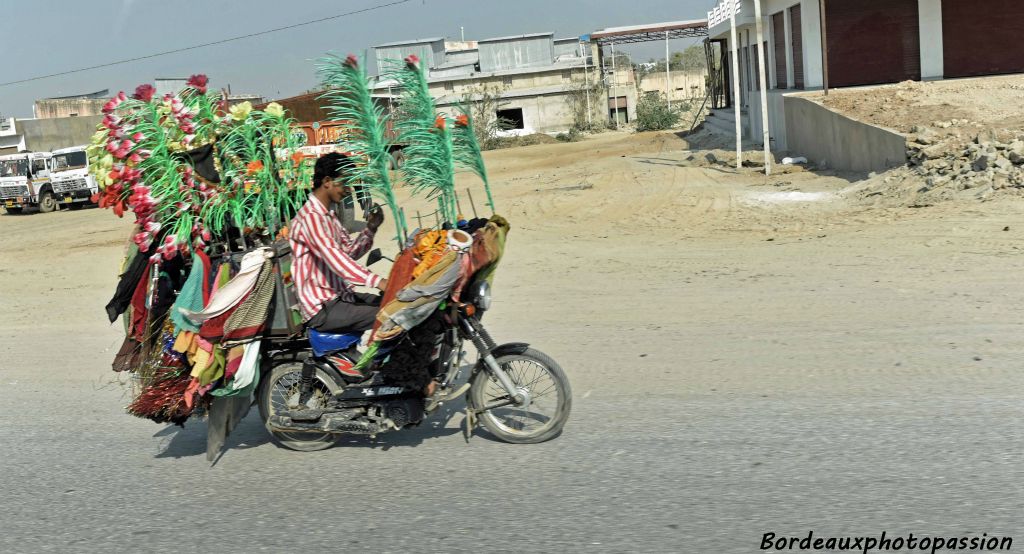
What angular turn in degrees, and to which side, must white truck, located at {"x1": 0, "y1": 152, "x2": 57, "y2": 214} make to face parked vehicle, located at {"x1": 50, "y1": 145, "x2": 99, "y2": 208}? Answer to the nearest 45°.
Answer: approximately 90° to its left

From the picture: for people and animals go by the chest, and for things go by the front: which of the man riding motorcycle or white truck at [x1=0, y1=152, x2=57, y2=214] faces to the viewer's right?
the man riding motorcycle

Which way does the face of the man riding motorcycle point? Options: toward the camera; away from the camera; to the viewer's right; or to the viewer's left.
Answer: to the viewer's right

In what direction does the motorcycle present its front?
to the viewer's right

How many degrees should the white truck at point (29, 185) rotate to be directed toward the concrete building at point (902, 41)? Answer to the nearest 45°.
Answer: approximately 90° to its left

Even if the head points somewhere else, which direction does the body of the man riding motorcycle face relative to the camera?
to the viewer's right

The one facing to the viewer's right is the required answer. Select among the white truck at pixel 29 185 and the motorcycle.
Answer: the motorcycle

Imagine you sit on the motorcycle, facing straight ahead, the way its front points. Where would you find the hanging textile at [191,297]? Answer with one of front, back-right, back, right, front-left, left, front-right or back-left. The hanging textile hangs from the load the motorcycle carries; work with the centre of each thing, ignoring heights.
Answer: back
